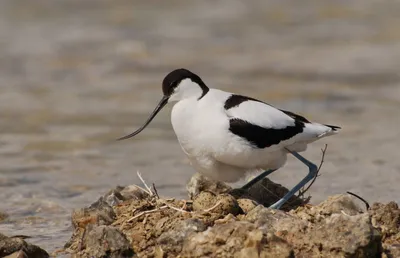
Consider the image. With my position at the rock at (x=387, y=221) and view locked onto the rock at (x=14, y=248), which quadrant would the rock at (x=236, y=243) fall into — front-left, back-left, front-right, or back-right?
front-left

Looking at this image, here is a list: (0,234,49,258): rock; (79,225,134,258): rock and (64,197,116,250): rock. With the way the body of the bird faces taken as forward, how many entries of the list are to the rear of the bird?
0

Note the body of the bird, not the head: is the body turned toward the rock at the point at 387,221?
no

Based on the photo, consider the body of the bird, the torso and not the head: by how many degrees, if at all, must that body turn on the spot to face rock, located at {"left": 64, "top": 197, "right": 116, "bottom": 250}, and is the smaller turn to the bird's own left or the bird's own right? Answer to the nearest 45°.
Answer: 0° — it already faces it

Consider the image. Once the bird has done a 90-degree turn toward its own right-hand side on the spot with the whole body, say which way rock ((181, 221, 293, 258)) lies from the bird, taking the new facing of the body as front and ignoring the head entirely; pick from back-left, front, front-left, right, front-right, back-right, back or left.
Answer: back

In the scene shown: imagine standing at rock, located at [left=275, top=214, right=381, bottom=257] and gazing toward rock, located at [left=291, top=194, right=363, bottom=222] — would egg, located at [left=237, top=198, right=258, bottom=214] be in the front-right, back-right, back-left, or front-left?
front-left

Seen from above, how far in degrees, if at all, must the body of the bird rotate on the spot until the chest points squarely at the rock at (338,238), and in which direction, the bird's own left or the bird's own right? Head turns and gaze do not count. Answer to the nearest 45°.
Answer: approximately 135° to the bird's own left

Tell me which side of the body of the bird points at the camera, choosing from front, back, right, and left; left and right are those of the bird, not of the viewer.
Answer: left

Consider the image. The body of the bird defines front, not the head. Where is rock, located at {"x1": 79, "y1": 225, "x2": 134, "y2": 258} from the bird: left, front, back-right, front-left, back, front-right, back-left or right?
front-left

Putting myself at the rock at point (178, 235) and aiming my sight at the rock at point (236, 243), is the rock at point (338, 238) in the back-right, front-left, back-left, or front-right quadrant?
front-left

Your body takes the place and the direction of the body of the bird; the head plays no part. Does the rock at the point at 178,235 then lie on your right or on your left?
on your left

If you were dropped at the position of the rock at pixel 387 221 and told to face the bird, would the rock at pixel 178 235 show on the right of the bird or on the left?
left
